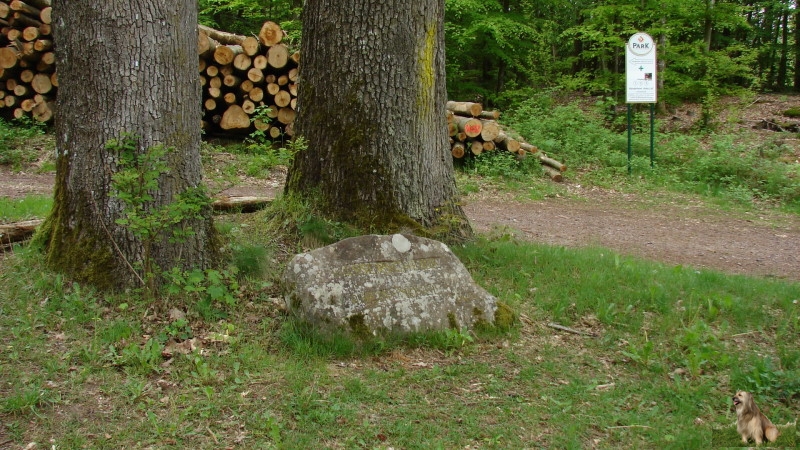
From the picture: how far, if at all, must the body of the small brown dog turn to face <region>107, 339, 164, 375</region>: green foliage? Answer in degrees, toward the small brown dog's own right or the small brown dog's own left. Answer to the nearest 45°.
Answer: approximately 45° to the small brown dog's own right

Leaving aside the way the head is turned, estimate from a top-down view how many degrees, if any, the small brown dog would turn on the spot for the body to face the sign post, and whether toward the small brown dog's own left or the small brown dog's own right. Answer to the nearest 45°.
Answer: approximately 135° to the small brown dog's own right

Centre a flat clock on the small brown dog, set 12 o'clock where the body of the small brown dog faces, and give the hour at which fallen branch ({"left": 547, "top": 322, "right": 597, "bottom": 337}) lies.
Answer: The fallen branch is roughly at 3 o'clock from the small brown dog.

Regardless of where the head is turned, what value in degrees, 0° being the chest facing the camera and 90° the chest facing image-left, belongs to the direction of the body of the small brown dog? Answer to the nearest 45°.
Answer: approximately 45°

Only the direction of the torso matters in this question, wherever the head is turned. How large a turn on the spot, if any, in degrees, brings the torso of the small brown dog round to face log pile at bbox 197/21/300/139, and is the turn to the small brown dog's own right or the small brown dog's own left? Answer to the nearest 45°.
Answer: approximately 90° to the small brown dog's own right

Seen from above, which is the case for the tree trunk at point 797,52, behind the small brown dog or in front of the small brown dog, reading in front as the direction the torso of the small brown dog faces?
behind
